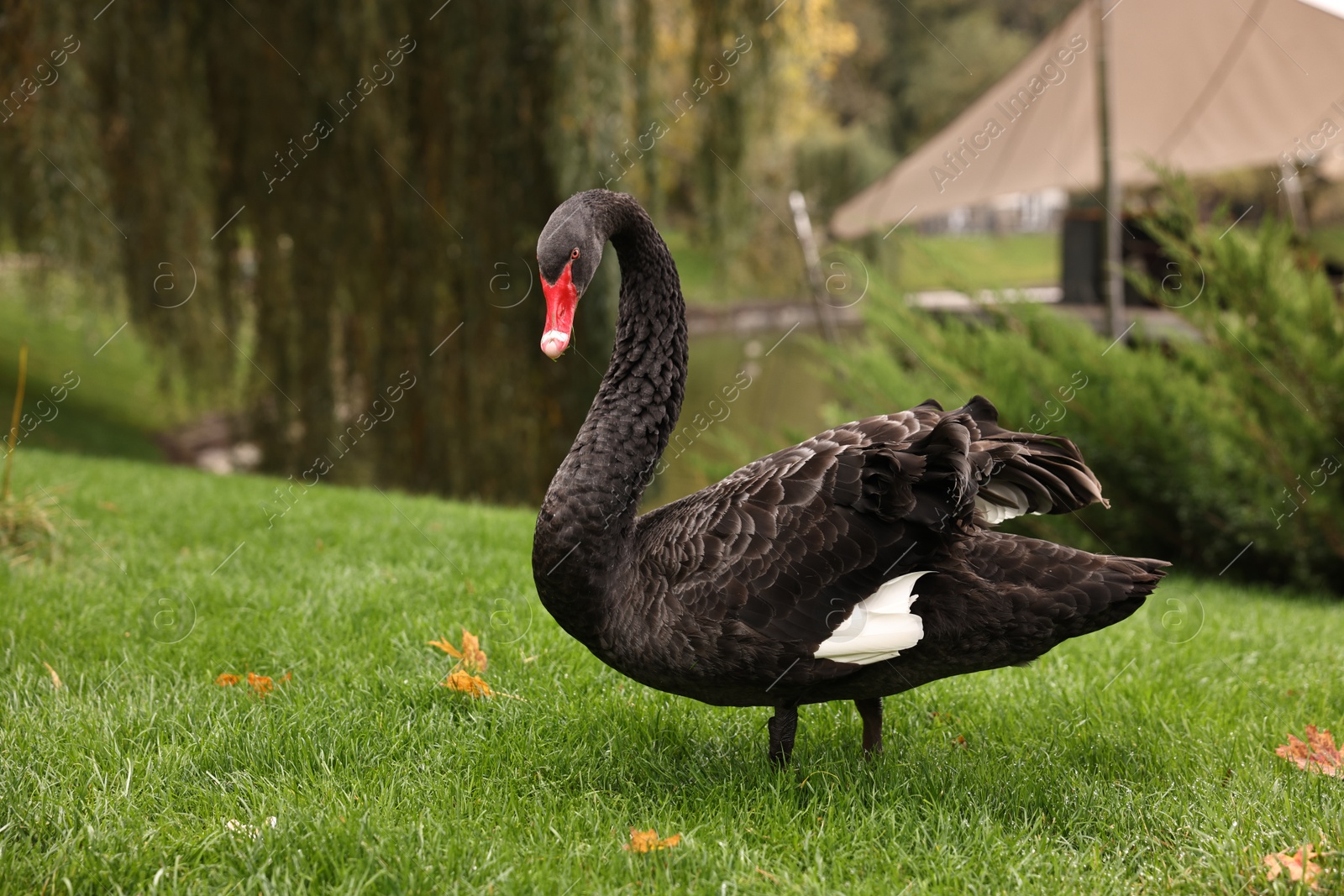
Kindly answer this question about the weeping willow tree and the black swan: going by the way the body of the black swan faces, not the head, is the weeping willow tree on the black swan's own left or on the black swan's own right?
on the black swan's own right

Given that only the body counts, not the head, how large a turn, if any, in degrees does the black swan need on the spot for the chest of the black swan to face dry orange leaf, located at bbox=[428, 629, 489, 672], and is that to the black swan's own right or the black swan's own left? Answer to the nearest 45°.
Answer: approximately 45° to the black swan's own right

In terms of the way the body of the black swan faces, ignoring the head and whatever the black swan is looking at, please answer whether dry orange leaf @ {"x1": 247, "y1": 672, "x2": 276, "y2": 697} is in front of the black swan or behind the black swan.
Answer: in front

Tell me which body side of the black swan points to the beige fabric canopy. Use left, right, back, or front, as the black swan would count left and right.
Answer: right

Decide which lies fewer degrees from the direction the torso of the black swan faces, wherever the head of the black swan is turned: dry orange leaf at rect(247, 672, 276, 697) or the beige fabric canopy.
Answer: the dry orange leaf

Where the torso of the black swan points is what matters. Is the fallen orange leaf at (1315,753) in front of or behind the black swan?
behind

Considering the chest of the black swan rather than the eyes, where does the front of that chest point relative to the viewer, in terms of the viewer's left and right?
facing to the left of the viewer

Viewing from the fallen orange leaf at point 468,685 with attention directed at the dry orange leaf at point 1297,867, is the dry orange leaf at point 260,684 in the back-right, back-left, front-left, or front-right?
back-right
